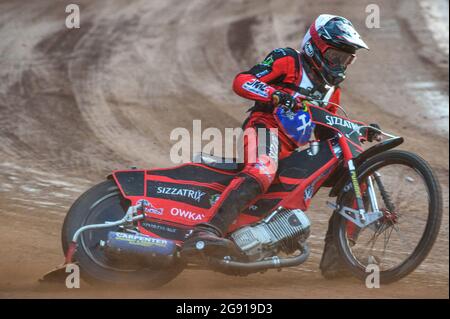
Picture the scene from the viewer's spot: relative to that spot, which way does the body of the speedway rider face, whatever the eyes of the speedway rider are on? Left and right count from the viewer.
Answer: facing the viewer and to the right of the viewer

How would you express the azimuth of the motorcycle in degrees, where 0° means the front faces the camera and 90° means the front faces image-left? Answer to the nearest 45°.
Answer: approximately 270°
